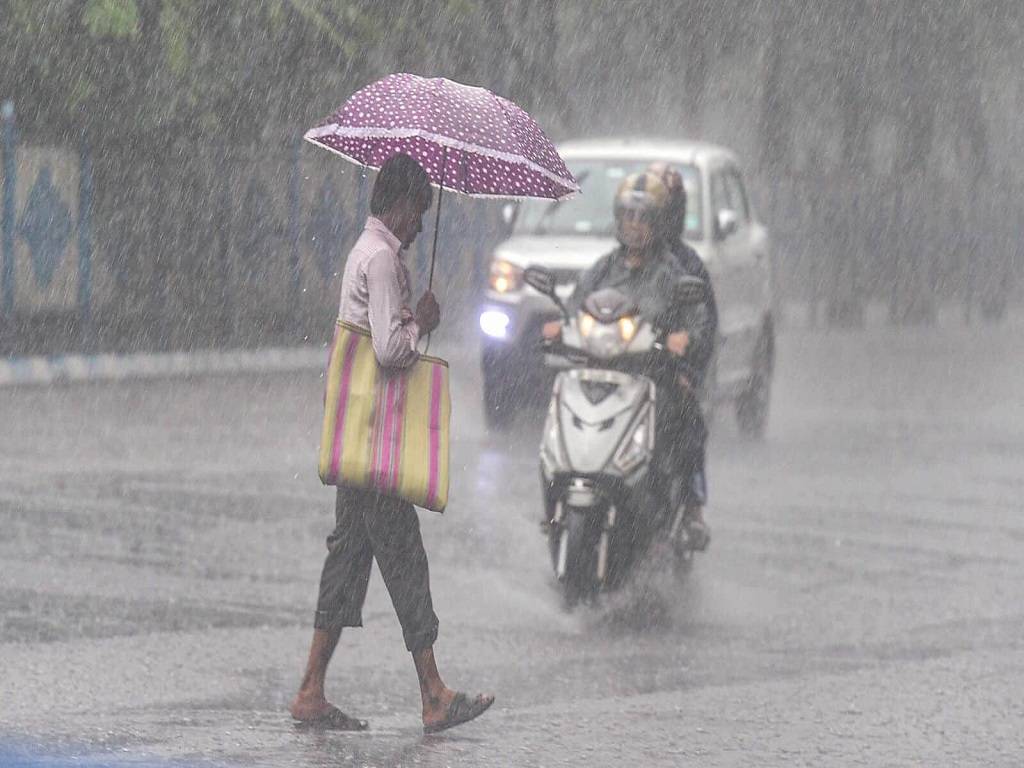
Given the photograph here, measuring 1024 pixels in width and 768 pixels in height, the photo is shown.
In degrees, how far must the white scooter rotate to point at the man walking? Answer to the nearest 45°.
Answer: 0° — it already faces them

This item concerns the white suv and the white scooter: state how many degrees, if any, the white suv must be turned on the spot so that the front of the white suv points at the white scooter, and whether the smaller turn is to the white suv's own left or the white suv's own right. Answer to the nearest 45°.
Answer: approximately 45° to the white suv's own left

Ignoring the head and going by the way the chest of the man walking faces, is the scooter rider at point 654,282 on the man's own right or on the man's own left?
on the man's own left

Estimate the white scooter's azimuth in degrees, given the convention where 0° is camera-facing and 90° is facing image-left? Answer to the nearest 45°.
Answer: approximately 0°

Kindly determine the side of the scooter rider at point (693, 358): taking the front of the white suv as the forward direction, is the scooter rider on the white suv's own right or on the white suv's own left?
on the white suv's own left

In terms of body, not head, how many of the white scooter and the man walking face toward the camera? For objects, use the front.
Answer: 1

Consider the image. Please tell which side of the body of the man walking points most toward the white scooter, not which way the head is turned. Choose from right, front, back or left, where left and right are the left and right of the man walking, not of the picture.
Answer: left

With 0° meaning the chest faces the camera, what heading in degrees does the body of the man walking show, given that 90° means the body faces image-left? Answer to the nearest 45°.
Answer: approximately 270°

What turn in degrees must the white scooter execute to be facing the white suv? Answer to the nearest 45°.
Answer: approximately 180°

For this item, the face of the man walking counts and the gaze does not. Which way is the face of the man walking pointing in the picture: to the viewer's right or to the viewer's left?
to the viewer's right
